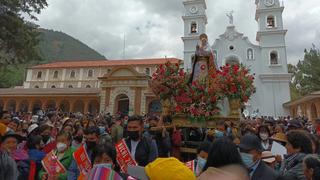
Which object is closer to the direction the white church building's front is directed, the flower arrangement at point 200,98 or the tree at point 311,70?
the flower arrangement

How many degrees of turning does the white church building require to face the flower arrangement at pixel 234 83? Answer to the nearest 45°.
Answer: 0° — it already faces it

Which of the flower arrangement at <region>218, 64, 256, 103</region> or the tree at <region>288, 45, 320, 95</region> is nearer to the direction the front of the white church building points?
the flower arrangement

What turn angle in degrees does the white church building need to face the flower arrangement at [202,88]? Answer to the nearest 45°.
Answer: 0° — it already faces it

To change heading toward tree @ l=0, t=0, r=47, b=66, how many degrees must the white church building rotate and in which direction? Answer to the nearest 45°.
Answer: approximately 45° to its right

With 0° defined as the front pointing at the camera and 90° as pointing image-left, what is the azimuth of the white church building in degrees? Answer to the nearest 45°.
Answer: approximately 0°

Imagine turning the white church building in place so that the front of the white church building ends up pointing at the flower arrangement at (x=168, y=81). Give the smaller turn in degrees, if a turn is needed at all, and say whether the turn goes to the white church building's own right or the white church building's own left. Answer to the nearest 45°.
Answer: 0° — it already faces it

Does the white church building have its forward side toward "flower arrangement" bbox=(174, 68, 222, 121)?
yes

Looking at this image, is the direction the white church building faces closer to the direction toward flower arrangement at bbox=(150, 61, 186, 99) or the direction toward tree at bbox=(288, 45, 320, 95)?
the flower arrangement
